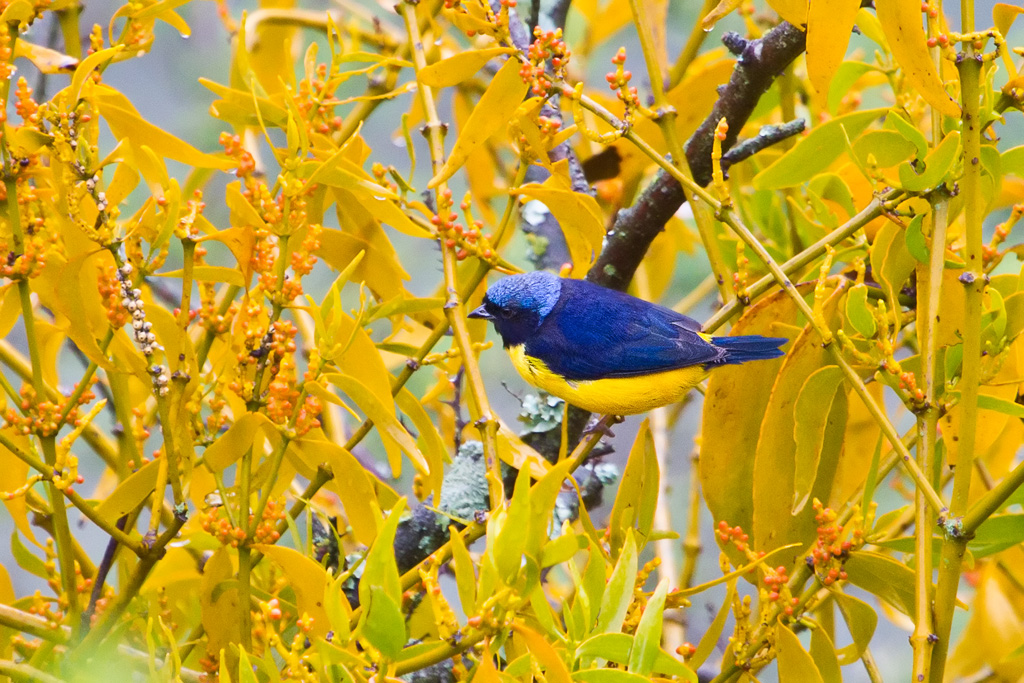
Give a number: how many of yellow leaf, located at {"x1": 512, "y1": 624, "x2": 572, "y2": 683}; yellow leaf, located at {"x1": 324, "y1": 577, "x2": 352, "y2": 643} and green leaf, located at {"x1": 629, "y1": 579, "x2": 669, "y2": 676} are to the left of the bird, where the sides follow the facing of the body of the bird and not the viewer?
3

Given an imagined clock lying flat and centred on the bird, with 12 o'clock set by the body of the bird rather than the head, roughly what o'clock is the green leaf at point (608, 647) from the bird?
The green leaf is roughly at 9 o'clock from the bird.

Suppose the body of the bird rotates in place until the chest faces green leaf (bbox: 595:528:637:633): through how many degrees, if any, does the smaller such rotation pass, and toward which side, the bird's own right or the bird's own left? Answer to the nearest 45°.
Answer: approximately 90° to the bird's own left

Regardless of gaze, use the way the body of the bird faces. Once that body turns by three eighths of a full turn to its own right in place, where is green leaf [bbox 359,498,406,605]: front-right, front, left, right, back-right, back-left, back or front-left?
back-left

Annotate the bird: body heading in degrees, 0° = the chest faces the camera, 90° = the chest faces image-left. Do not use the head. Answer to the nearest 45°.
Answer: approximately 90°

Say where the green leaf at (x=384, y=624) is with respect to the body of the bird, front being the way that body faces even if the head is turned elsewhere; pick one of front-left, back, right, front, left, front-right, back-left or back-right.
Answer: left
